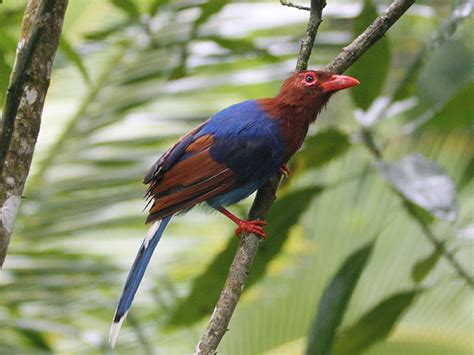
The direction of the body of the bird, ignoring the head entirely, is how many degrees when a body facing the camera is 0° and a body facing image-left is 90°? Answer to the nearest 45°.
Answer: approximately 270°

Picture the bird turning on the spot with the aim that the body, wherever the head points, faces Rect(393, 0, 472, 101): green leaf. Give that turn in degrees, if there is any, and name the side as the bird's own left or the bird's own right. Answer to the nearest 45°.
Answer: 0° — it already faces it

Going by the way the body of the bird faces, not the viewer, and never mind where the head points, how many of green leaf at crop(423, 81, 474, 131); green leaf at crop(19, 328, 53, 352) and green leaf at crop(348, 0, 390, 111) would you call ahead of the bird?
2
